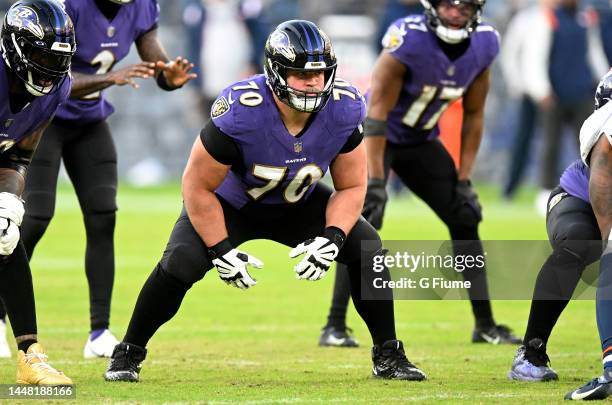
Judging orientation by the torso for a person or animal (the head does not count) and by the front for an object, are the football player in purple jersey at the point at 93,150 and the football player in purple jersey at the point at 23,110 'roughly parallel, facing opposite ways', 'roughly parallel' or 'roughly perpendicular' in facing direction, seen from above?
roughly parallel

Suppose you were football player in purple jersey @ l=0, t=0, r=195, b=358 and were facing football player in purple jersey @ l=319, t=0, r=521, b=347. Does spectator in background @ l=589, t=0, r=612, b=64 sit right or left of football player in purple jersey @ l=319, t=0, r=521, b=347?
left

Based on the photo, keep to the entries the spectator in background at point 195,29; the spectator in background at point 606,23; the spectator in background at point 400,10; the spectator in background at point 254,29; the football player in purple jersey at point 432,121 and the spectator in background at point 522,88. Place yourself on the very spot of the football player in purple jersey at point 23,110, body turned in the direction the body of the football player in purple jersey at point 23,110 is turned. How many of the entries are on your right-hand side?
0

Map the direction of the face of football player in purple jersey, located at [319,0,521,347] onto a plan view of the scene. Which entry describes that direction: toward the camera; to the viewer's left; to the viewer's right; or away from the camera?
toward the camera

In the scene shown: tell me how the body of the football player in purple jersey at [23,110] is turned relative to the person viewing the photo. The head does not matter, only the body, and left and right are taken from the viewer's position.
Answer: facing the viewer and to the right of the viewer

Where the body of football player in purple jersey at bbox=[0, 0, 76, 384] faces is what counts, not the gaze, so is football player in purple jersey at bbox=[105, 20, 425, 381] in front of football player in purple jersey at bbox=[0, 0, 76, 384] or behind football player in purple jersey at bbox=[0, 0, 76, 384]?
in front

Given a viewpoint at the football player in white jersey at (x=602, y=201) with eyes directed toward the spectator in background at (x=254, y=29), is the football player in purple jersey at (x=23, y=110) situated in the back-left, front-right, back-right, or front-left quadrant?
front-left

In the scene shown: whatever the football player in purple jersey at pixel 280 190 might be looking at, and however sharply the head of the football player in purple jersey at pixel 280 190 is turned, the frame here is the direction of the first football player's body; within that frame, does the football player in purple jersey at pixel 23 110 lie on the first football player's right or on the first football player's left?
on the first football player's right

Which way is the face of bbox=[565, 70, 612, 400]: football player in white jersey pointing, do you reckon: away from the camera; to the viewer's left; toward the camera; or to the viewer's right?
to the viewer's left

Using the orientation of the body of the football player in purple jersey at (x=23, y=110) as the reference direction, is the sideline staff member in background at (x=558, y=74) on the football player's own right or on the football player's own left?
on the football player's own left

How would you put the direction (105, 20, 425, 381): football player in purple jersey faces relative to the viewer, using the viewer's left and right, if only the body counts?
facing the viewer

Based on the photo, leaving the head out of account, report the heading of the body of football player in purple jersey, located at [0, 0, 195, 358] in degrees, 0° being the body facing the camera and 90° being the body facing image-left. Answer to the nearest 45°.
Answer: approximately 315°
